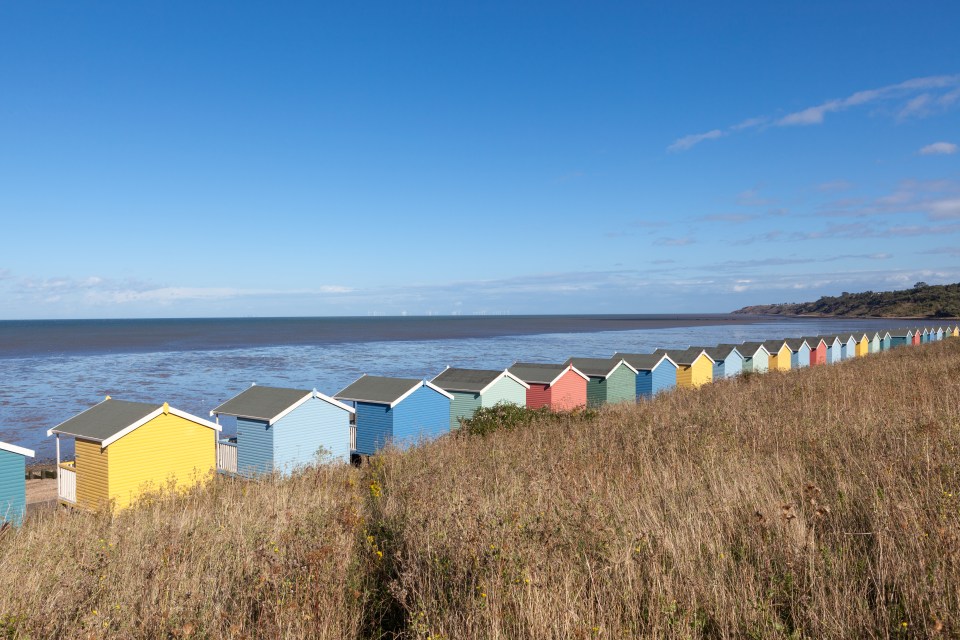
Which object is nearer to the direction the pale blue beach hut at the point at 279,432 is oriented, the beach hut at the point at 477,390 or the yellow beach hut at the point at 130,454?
the yellow beach hut

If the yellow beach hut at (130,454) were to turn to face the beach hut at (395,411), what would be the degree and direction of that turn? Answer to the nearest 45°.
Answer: approximately 135° to its right
